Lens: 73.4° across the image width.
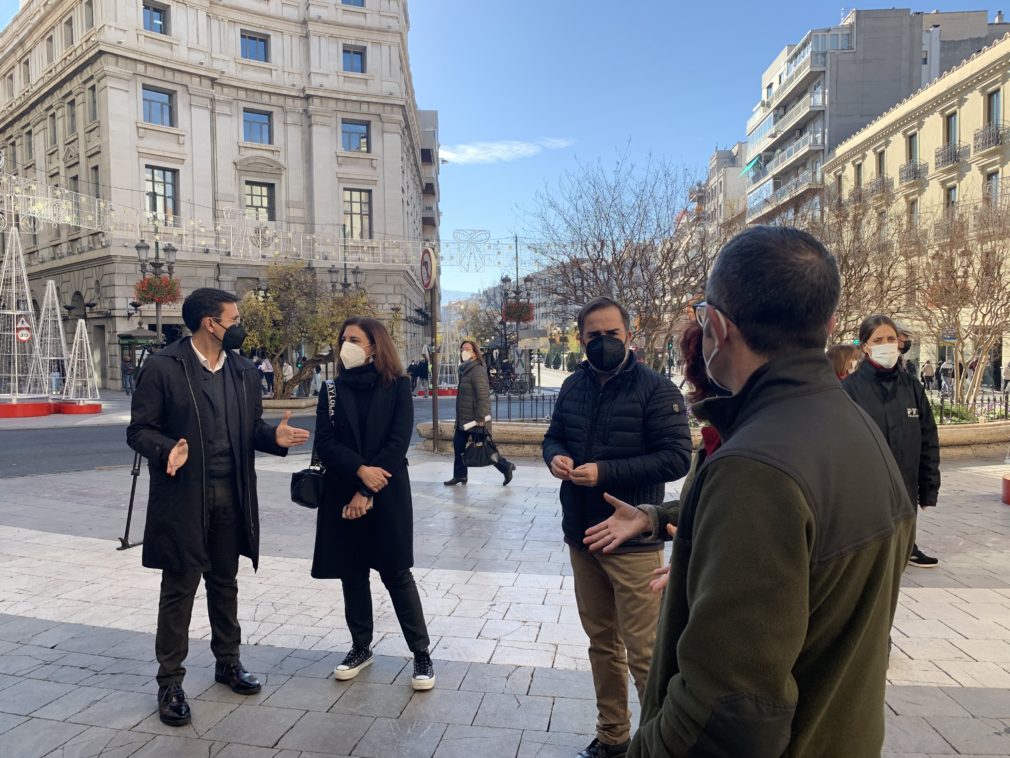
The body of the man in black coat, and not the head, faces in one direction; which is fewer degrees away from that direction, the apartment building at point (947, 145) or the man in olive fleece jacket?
the man in olive fleece jacket

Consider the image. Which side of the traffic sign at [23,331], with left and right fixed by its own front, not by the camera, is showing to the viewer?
front

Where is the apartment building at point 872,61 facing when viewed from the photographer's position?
facing the viewer and to the left of the viewer

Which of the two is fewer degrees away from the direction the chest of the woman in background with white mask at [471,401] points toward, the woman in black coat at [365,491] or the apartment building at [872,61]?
the woman in black coat

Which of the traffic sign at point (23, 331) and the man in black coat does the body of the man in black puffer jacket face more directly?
the man in black coat

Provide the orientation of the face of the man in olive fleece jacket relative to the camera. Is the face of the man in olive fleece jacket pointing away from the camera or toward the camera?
away from the camera

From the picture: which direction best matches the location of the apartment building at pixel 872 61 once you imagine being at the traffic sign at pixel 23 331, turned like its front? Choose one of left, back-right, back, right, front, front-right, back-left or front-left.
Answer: left

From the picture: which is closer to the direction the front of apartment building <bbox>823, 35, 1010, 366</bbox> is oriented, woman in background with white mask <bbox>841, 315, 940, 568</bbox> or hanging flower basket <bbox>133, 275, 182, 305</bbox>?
the hanging flower basket

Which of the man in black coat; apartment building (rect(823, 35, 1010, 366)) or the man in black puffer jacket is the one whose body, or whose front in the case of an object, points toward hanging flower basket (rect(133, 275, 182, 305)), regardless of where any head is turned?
the apartment building

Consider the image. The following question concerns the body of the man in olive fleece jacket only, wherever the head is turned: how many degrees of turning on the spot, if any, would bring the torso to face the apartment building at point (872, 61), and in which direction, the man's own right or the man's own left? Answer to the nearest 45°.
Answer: approximately 45° to the man's own right

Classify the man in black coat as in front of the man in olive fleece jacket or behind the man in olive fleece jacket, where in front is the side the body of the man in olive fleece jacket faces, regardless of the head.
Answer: in front

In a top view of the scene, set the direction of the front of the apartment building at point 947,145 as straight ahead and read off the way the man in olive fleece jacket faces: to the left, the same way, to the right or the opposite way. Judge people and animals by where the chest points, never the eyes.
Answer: to the right

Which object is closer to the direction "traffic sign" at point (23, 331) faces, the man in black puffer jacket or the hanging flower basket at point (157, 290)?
the man in black puffer jacket
